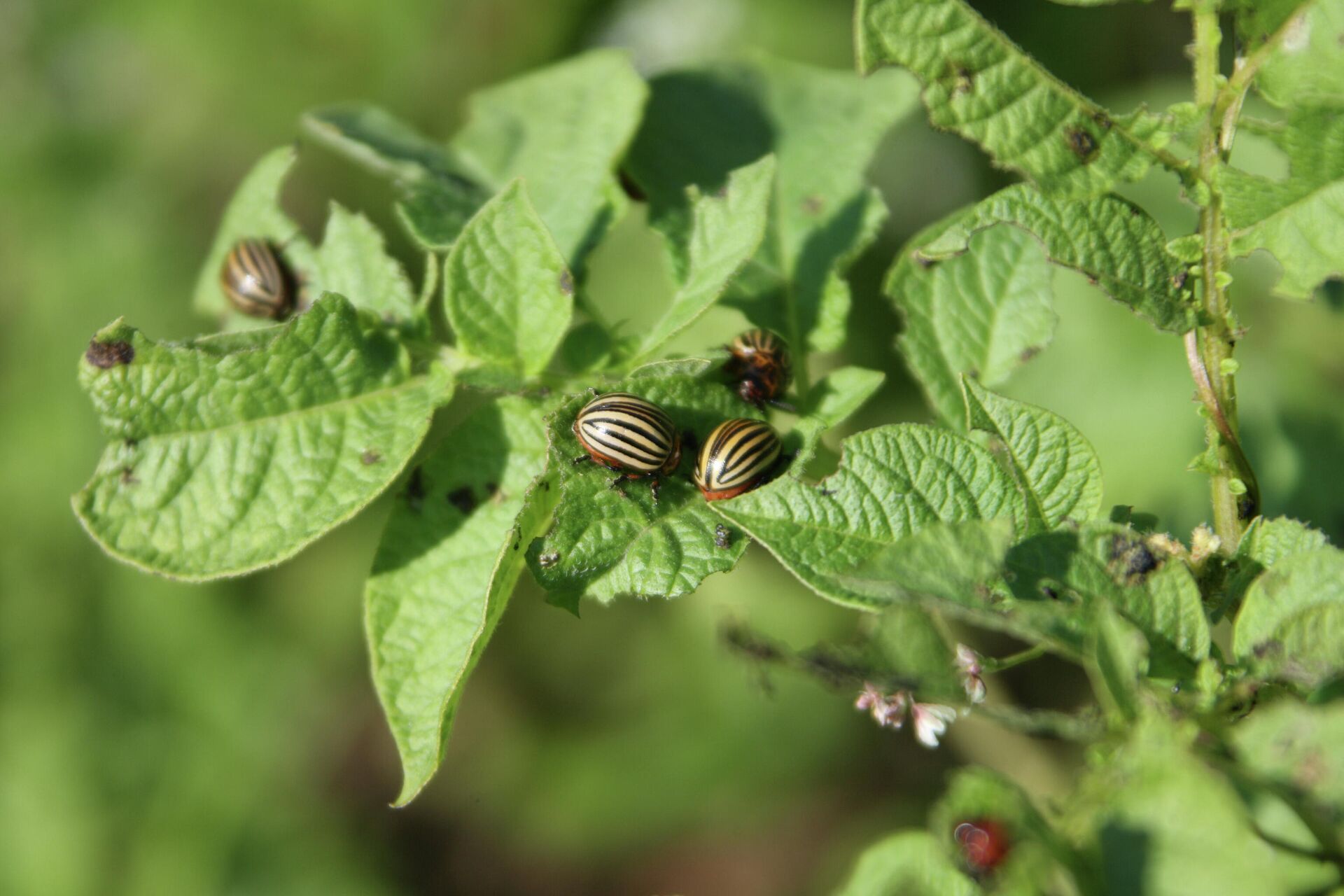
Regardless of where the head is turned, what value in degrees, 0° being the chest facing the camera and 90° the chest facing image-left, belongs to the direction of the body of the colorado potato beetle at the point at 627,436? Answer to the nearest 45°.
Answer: approximately 315°

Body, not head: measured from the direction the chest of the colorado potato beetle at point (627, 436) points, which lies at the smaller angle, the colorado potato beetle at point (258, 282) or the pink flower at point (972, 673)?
the pink flower

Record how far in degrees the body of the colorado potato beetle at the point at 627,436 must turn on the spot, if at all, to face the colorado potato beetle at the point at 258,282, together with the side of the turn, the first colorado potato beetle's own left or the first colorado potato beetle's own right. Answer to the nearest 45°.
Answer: approximately 180°
